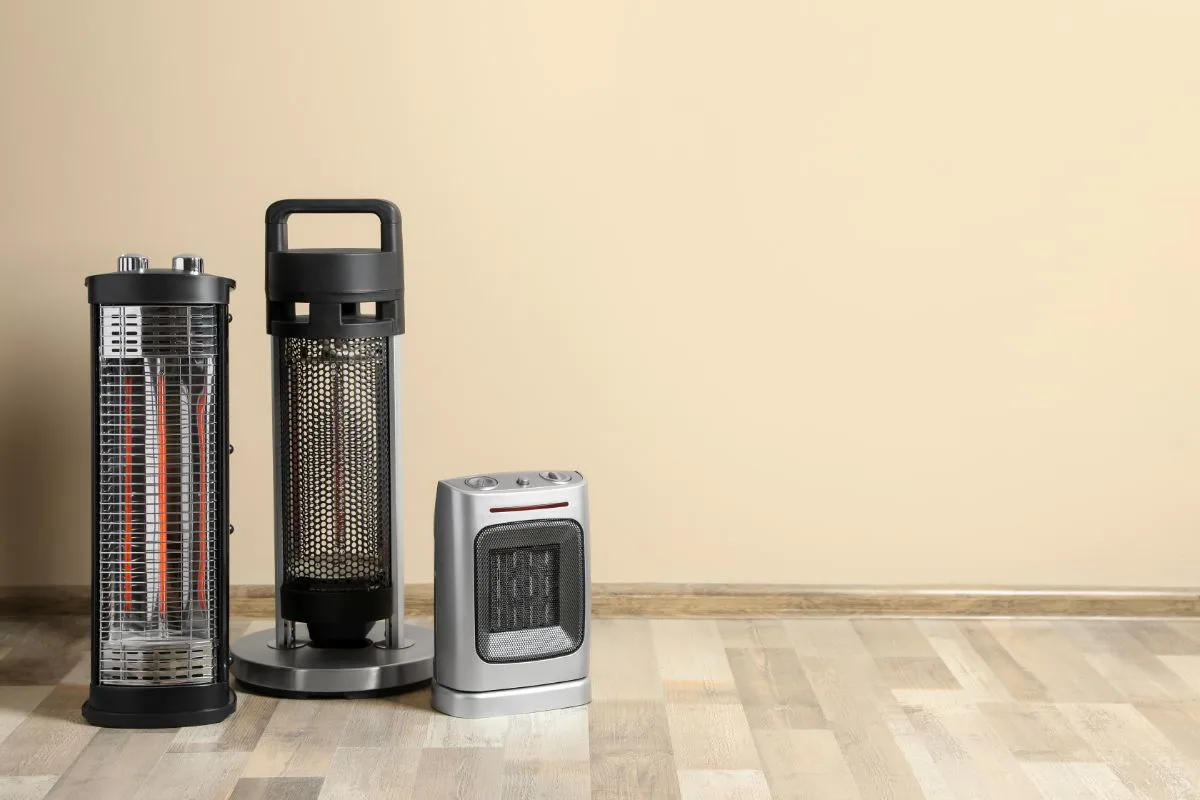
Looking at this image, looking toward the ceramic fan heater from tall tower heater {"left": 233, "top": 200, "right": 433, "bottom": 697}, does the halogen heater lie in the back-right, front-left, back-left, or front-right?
back-right

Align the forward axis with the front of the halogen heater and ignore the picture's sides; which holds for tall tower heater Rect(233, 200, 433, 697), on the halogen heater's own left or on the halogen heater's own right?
on the halogen heater's own left

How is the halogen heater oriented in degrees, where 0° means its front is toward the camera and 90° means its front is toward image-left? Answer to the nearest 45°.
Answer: approximately 0°

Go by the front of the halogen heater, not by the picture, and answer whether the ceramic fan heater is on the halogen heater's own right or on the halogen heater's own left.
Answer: on the halogen heater's own left

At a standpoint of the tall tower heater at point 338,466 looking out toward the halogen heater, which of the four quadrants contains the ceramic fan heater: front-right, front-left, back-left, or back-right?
back-left
